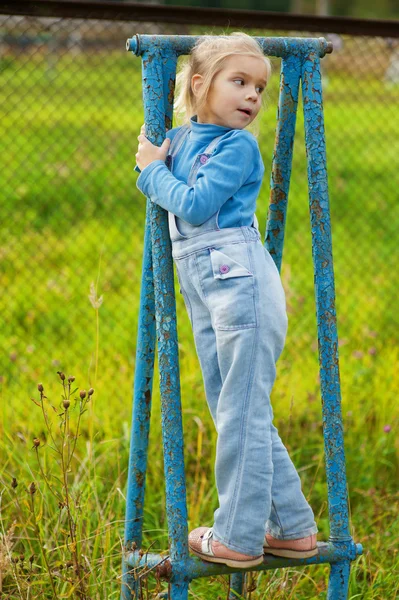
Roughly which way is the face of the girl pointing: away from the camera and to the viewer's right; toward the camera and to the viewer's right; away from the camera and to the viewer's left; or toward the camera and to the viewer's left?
toward the camera and to the viewer's right

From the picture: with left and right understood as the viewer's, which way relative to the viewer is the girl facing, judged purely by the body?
facing the viewer and to the left of the viewer
